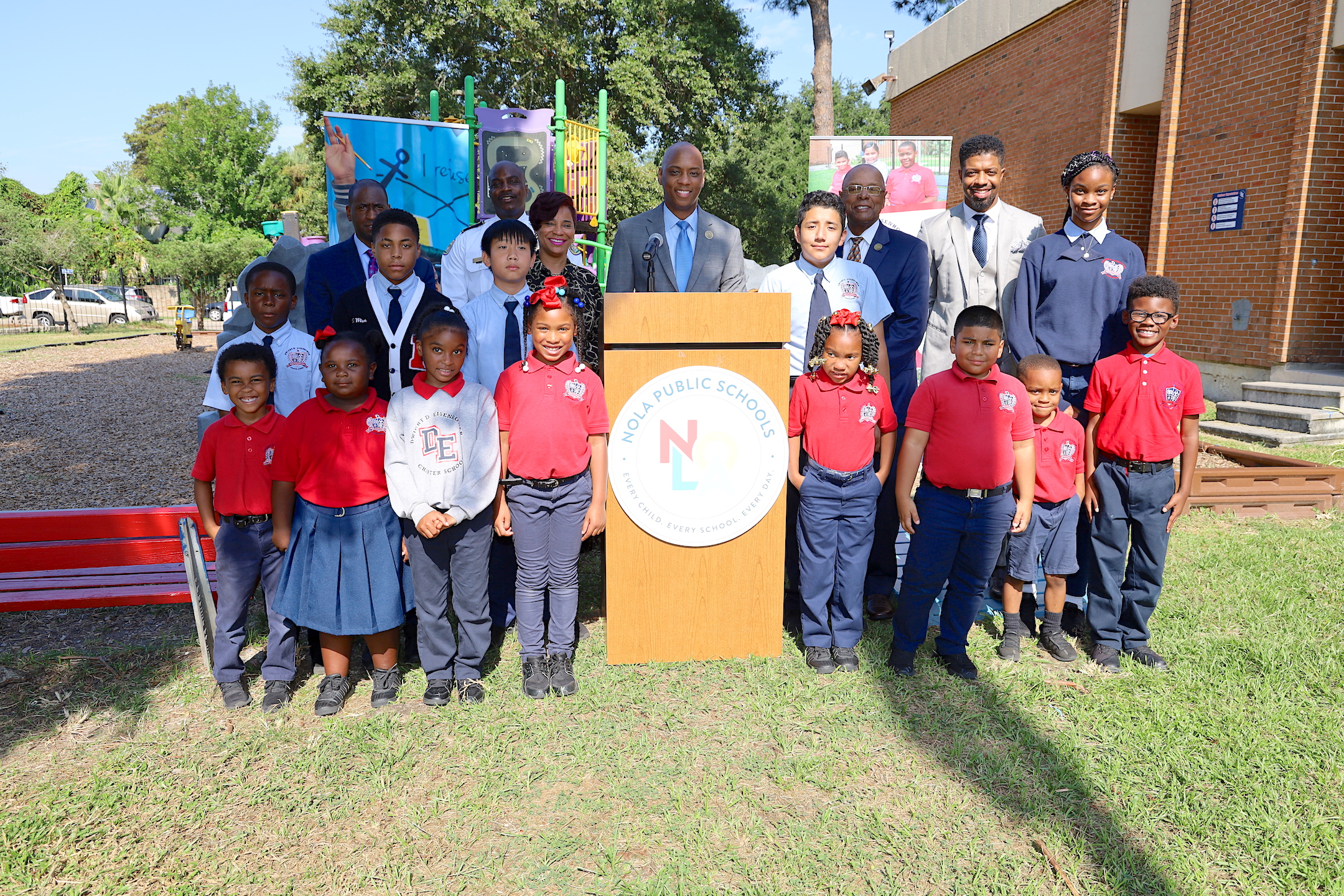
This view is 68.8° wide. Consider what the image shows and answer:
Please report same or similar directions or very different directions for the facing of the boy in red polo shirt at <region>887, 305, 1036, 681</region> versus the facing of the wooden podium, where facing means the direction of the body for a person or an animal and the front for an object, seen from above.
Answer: same or similar directions

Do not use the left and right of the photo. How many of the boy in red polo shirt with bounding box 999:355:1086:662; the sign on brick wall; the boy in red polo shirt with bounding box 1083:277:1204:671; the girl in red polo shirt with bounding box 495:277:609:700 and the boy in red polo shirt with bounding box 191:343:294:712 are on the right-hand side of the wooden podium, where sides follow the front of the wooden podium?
2

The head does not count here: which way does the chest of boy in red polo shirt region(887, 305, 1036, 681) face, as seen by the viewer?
toward the camera

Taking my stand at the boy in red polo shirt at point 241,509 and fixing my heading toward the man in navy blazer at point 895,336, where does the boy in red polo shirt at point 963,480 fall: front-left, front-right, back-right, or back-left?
front-right

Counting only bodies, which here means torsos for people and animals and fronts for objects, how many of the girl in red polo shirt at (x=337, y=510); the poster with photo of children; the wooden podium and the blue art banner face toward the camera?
4

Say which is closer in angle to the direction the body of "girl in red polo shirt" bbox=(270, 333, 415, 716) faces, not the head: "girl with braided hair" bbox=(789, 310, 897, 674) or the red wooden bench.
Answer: the girl with braided hair

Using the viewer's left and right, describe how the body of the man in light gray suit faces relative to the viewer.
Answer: facing the viewer

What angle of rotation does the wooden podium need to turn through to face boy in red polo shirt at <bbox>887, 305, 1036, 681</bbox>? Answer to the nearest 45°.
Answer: approximately 90° to its left

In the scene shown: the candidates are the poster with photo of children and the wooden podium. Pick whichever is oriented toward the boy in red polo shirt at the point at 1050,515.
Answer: the poster with photo of children

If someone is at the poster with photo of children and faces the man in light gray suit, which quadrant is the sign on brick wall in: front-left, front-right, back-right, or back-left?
front-left

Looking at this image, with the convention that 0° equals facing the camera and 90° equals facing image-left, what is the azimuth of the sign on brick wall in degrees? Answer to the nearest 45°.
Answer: approximately 45°

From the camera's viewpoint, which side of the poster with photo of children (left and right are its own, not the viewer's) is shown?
front
